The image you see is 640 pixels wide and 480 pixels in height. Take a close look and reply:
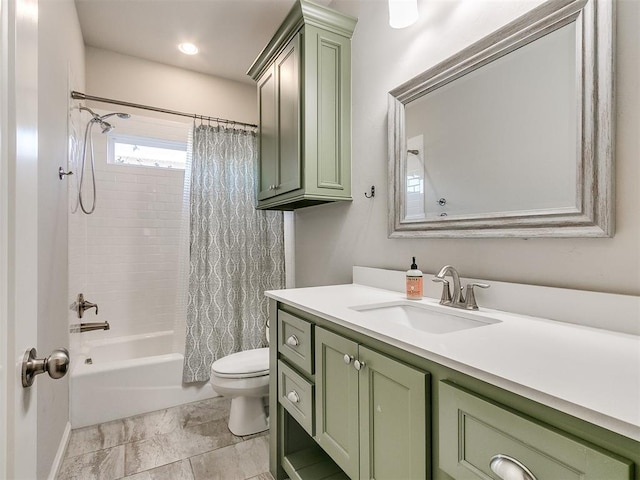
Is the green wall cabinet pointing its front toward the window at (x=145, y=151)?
no

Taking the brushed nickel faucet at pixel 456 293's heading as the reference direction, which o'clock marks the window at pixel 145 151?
The window is roughly at 2 o'clock from the brushed nickel faucet.

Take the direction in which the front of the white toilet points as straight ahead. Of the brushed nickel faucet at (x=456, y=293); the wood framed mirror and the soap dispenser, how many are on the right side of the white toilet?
0

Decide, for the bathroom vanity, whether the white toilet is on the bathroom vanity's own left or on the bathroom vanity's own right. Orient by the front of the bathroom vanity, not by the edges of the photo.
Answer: on the bathroom vanity's own right

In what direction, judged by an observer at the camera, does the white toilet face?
facing the viewer and to the left of the viewer

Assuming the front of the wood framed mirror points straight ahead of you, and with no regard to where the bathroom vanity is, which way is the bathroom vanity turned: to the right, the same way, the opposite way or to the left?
the same way

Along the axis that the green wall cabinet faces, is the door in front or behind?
in front

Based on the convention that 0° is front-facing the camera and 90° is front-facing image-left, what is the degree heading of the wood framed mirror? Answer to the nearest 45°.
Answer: approximately 45°

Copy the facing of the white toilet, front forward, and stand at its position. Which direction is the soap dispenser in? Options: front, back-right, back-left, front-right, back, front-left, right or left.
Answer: left

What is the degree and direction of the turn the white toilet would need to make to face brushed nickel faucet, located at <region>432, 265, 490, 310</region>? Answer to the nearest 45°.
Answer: approximately 90° to its left

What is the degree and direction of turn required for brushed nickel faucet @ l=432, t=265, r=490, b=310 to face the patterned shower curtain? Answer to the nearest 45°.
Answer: approximately 45° to its right

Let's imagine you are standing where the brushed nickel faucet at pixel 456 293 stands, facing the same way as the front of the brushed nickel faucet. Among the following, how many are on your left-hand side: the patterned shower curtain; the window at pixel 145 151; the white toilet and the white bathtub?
0

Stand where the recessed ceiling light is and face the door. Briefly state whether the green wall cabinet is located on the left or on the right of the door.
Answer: left
